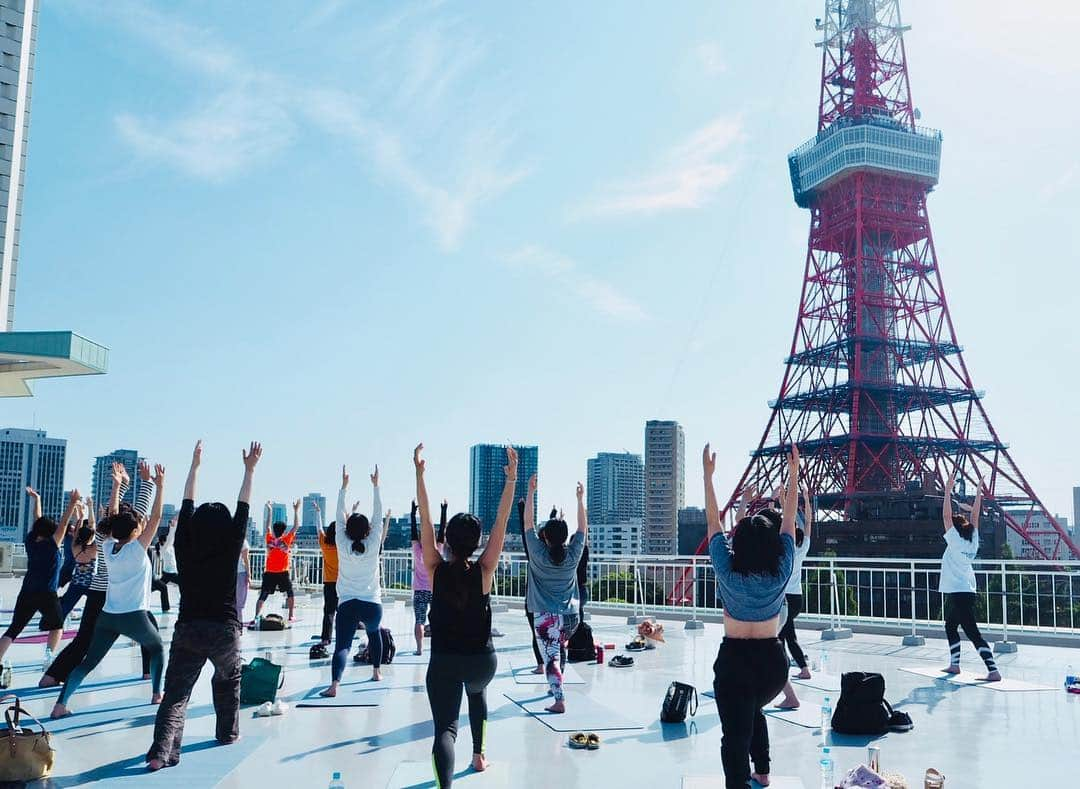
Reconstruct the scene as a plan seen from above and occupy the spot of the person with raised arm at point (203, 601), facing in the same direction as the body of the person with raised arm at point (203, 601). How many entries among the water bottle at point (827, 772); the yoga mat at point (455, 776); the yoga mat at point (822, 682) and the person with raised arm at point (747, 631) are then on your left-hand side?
0

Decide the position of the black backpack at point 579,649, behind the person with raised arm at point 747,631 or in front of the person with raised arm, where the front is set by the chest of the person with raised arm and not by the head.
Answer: in front

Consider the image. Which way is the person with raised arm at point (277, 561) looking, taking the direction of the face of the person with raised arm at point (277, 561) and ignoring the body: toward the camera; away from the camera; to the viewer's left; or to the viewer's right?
away from the camera

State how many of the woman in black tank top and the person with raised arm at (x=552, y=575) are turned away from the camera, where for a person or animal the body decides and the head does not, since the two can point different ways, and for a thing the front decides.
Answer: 2

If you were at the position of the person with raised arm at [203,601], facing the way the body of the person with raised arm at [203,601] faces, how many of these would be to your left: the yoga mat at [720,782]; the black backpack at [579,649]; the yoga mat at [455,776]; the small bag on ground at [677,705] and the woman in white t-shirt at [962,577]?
0

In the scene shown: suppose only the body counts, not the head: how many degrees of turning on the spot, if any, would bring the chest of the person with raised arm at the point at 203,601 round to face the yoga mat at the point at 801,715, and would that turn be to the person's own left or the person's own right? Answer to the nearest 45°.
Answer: approximately 90° to the person's own right

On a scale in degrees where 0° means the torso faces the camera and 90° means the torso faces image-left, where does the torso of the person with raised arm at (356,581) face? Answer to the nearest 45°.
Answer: approximately 180°

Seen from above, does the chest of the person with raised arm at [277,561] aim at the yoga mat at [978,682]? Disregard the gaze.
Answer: no

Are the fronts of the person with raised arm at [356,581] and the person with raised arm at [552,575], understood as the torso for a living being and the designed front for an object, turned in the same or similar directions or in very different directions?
same or similar directions

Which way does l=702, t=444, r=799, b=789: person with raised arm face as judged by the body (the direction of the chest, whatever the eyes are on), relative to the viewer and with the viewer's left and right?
facing away from the viewer

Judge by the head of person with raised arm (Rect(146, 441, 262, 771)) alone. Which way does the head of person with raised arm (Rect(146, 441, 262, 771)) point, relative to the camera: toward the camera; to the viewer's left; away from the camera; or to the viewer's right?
away from the camera

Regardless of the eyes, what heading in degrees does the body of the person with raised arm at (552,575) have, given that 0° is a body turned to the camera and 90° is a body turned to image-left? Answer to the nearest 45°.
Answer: approximately 180°

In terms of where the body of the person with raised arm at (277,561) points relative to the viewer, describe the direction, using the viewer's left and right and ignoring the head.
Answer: facing away from the viewer

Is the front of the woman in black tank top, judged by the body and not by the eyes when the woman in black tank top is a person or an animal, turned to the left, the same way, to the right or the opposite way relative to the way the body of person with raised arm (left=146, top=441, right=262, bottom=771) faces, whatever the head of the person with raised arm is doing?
the same way
